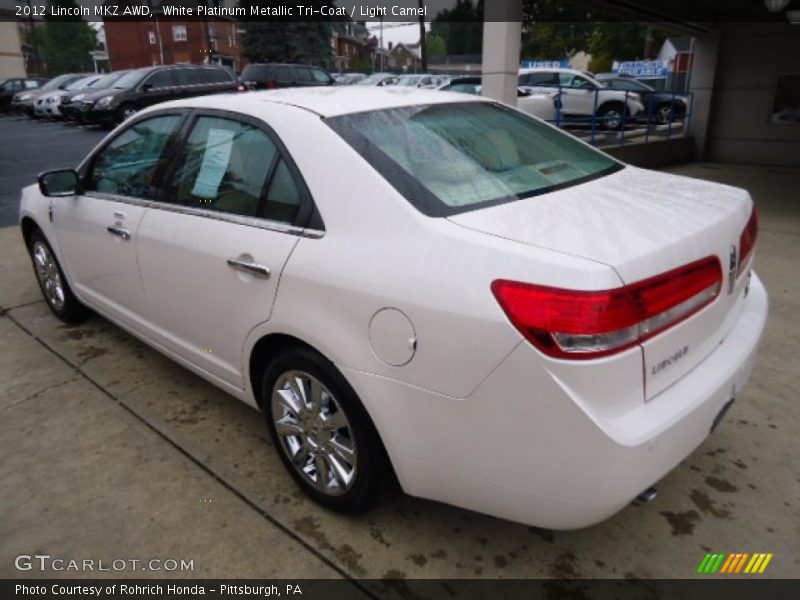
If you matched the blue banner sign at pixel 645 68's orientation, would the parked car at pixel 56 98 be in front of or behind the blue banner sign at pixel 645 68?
in front

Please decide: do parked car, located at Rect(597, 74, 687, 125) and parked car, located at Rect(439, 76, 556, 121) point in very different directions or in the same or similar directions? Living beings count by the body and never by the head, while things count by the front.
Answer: same or similar directions

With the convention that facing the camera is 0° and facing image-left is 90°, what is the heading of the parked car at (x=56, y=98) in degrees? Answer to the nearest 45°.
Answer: approximately 45°

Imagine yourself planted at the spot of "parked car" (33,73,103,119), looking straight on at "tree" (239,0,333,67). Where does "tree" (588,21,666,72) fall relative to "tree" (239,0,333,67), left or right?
right

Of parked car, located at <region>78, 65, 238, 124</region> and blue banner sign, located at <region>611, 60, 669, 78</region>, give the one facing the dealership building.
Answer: the blue banner sign

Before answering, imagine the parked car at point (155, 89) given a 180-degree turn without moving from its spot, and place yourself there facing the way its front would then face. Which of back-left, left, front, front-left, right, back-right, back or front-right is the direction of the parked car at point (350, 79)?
front

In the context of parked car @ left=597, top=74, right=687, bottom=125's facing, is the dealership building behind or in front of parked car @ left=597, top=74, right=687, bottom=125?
in front

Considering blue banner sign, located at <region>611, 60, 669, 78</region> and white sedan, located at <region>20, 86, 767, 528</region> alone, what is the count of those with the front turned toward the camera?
1

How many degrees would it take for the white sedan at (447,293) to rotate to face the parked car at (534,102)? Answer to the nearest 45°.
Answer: approximately 45° to its right

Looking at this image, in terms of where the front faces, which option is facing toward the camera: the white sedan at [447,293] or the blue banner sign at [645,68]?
the blue banner sign

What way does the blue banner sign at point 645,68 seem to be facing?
toward the camera

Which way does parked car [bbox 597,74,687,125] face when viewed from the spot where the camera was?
facing the viewer and to the right of the viewer
